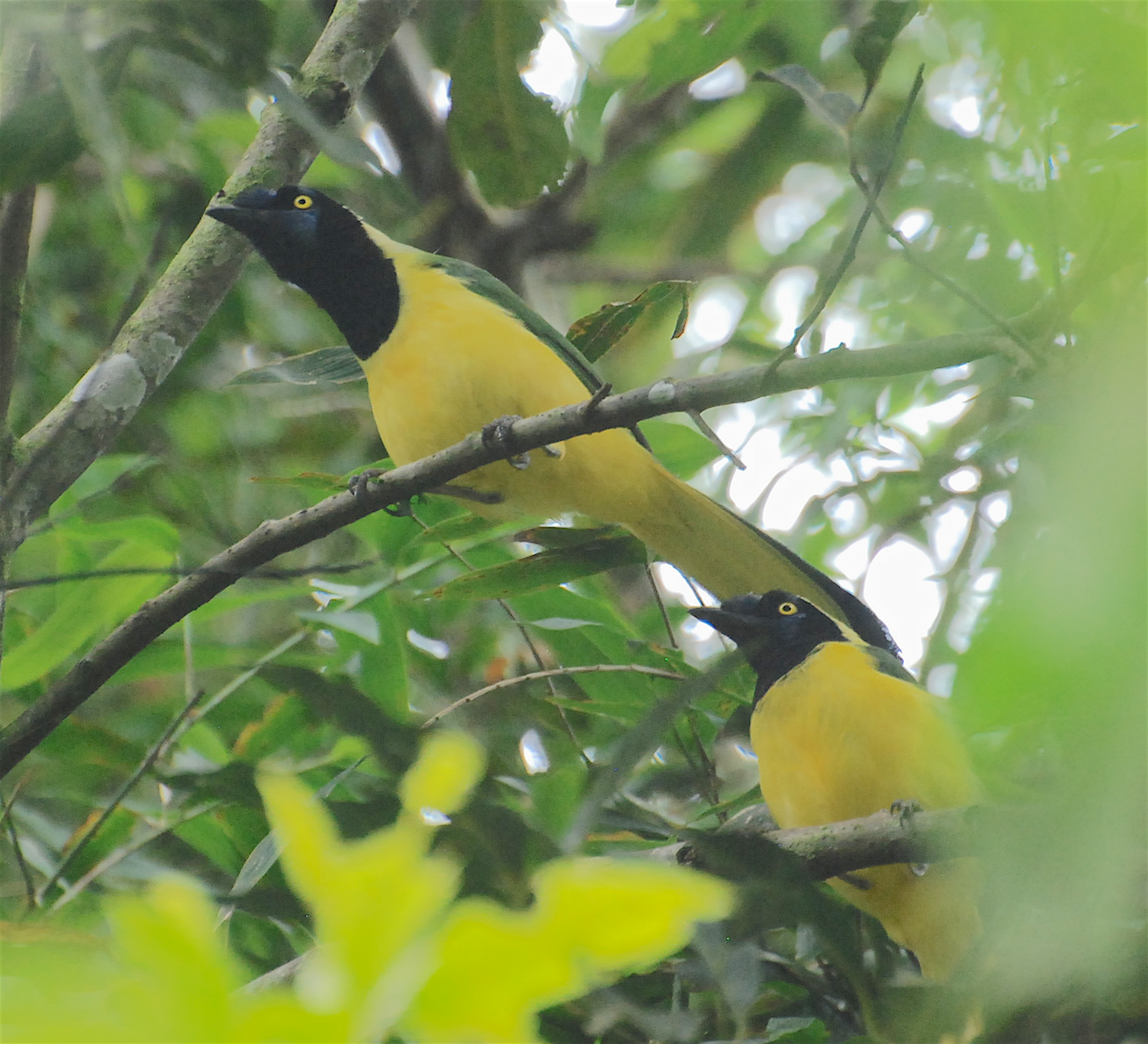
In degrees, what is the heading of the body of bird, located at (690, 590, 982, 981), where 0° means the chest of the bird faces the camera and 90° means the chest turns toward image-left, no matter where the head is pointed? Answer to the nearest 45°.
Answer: approximately 45°

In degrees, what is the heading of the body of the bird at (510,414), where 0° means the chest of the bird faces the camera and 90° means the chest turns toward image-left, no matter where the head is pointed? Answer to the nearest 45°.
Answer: approximately 90°
